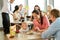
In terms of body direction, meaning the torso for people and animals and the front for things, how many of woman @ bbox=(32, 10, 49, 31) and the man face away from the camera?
0

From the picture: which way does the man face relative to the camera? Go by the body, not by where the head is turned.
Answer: to the viewer's left

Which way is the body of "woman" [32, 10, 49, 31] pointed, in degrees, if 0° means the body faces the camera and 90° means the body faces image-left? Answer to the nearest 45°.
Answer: approximately 45°

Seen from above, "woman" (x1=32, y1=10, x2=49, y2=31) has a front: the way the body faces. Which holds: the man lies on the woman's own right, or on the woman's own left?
on the woman's own left
